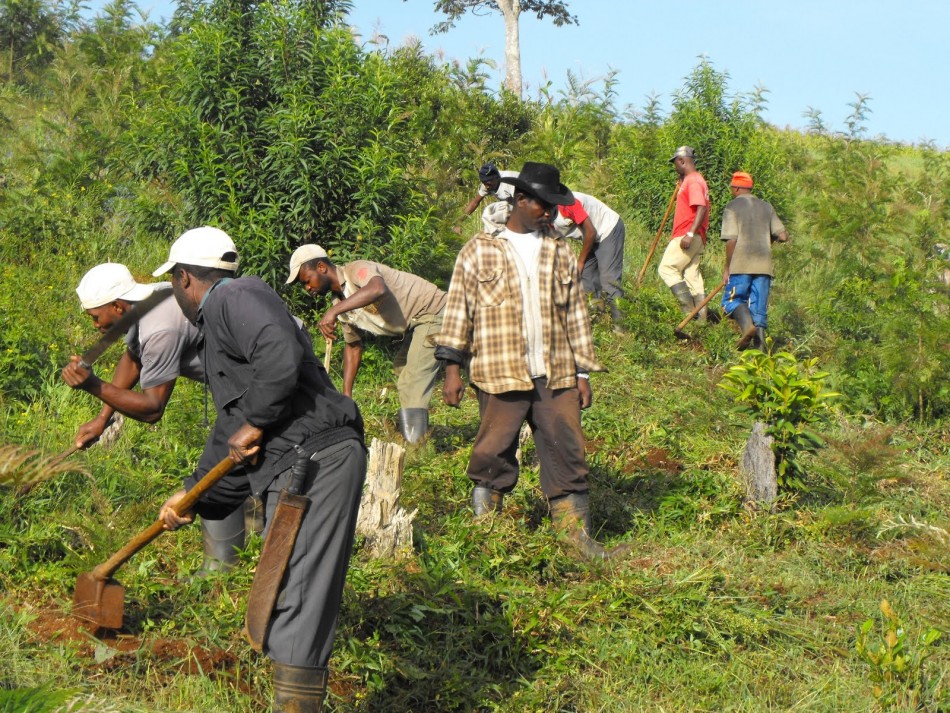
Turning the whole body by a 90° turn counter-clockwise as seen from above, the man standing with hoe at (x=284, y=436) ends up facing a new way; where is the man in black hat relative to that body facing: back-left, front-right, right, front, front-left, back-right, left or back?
back-left

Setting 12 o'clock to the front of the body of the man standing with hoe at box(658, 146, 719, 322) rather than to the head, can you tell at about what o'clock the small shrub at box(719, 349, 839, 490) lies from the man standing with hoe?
The small shrub is roughly at 9 o'clock from the man standing with hoe.

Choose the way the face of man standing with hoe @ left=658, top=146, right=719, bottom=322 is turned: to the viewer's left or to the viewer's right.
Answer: to the viewer's left

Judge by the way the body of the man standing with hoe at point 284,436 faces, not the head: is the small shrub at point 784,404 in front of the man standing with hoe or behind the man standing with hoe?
behind

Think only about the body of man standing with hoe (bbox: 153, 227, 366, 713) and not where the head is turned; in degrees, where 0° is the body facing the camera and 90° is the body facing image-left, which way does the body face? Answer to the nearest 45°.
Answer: approximately 90°

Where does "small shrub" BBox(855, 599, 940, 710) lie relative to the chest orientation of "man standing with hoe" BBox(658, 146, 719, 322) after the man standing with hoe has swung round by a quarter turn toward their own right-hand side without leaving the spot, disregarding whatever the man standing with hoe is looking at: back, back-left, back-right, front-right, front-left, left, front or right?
back

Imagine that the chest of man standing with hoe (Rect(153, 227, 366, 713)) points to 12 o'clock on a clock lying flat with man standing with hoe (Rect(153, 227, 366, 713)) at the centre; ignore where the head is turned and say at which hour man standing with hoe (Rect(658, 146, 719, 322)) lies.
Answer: man standing with hoe (Rect(658, 146, 719, 322)) is roughly at 4 o'clock from man standing with hoe (Rect(153, 227, 366, 713)).

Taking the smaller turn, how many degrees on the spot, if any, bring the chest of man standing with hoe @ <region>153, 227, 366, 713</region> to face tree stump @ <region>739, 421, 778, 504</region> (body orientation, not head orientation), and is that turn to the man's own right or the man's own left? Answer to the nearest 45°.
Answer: approximately 135° to the man's own right

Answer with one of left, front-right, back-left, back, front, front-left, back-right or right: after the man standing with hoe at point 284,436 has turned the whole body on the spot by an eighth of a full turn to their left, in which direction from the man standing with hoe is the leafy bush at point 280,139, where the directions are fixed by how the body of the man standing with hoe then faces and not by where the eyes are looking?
back-right

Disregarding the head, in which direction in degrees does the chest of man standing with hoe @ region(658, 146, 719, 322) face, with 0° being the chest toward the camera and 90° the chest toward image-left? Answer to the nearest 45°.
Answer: approximately 90°
